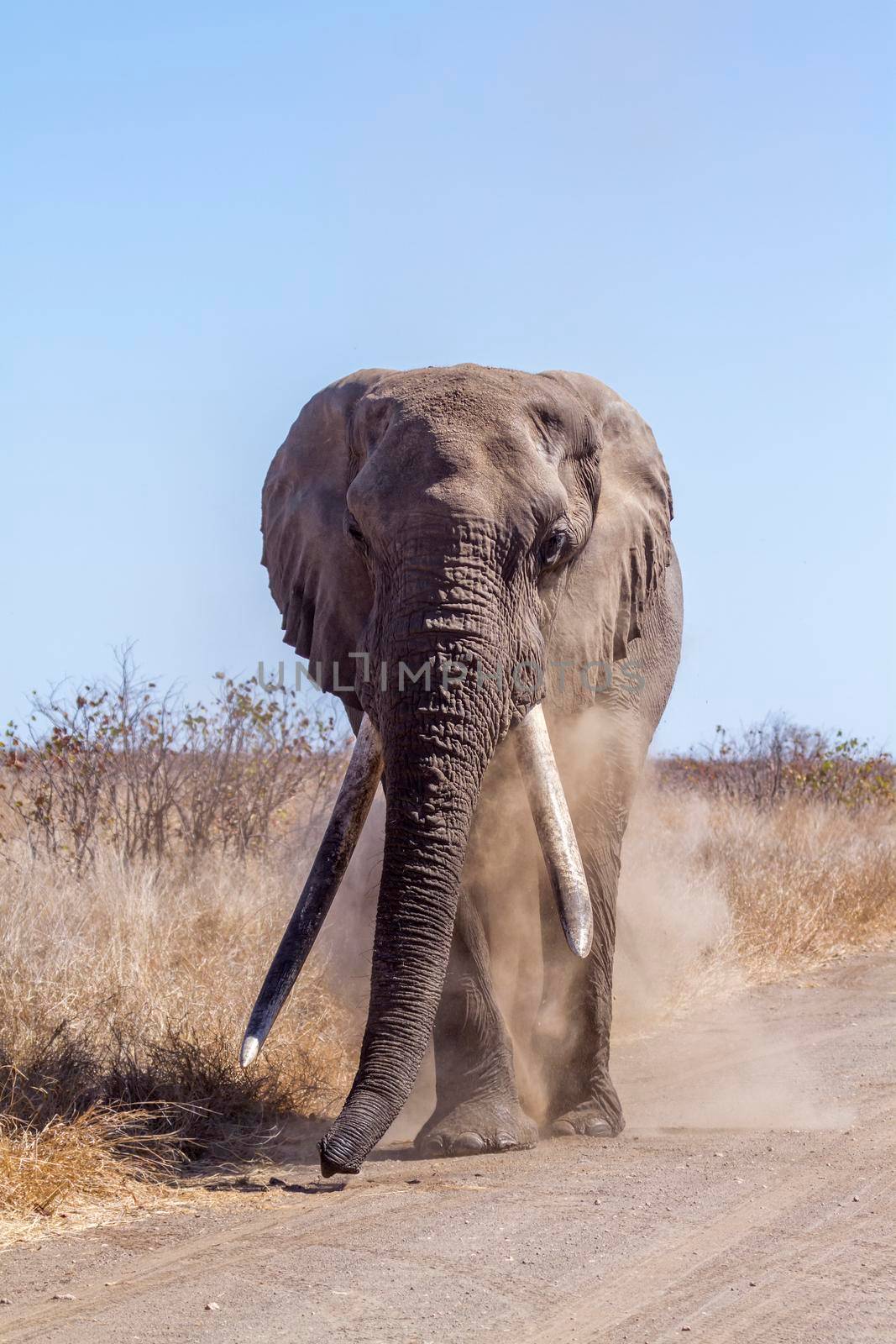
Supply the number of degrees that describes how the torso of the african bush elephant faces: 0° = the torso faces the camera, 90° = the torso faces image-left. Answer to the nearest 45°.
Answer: approximately 0°

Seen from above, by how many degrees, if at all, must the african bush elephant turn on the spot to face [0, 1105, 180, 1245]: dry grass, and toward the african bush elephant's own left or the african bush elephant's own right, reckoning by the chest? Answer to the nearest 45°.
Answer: approximately 45° to the african bush elephant's own right
